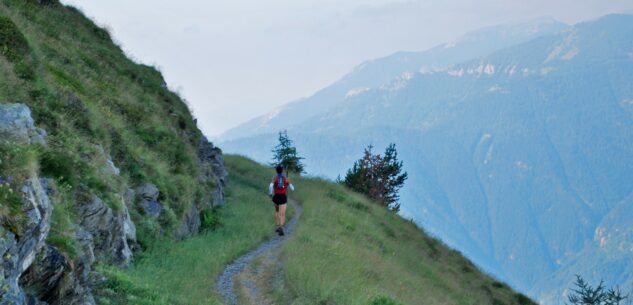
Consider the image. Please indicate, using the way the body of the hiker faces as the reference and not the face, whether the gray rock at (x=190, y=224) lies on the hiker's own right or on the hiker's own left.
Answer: on the hiker's own left

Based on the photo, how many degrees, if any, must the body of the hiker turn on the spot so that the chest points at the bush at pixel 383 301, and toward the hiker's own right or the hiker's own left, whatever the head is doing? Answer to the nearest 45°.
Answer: approximately 180°

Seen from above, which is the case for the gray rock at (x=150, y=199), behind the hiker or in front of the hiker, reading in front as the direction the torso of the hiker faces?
behind

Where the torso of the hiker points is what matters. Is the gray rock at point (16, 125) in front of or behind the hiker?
behind

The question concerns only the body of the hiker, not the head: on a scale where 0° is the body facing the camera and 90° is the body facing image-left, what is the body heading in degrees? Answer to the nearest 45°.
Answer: approximately 180°
